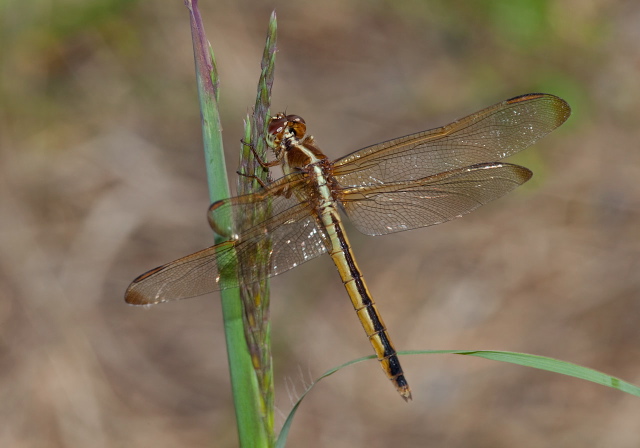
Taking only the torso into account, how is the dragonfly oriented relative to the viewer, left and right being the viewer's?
facing away from the viewer and to the left of the viewer
